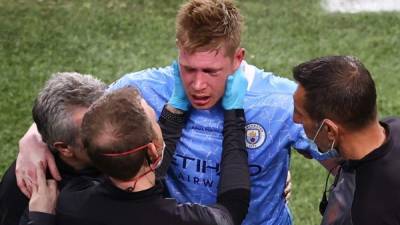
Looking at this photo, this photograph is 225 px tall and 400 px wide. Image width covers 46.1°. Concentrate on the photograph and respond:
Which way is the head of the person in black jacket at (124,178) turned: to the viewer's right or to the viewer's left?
to the viewer's right

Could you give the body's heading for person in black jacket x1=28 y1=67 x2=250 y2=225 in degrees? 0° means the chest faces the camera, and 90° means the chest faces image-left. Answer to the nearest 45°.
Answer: approximately 225°

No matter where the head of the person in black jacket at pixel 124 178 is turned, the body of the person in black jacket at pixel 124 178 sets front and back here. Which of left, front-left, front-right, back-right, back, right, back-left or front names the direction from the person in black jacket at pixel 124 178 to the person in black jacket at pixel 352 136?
front-right
